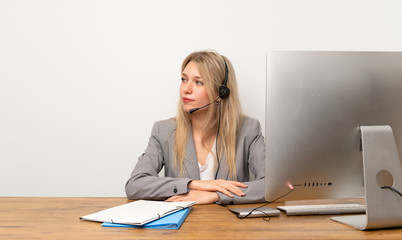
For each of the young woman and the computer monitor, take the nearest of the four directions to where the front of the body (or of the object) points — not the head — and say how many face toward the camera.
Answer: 1

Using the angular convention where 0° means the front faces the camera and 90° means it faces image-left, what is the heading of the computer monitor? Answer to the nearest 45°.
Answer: approximately 180°

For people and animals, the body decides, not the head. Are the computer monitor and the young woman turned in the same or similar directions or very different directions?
very different directions

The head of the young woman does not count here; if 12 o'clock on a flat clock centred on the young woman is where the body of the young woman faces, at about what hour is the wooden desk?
The wooden desk is roughly at 12 o'clock from the young woman.
